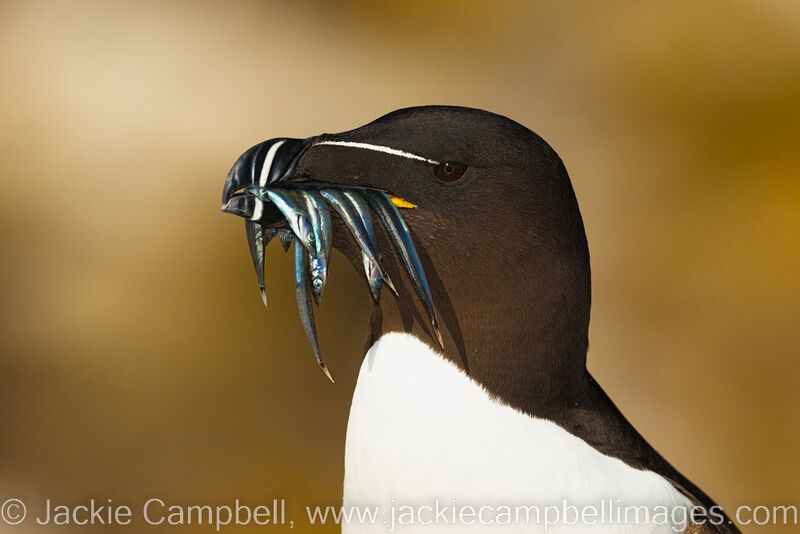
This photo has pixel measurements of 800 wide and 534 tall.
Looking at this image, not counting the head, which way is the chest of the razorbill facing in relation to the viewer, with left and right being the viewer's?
facing to the left of the viewer
